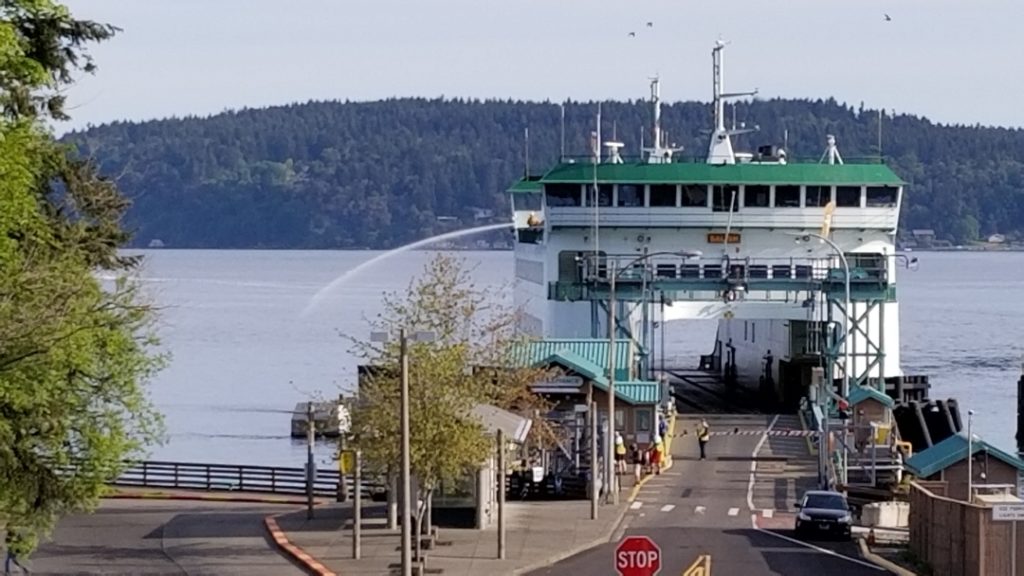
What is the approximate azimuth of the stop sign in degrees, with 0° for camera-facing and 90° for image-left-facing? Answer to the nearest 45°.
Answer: approximately 0°

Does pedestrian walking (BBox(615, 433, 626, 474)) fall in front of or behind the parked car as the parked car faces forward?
behind

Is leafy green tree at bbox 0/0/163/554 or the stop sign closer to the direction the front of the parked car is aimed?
the stop sign

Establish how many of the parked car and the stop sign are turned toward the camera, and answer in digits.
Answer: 2

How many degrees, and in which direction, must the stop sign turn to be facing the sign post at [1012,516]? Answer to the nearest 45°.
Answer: approximately 135° to its left

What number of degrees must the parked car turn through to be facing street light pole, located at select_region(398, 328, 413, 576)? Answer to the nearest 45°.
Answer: approximately 45° to its right

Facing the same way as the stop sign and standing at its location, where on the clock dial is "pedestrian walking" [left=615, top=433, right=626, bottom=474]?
The pedestrian walking is roughly at 6 o'clock from the stop sign.

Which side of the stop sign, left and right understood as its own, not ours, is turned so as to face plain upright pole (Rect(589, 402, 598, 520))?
back
